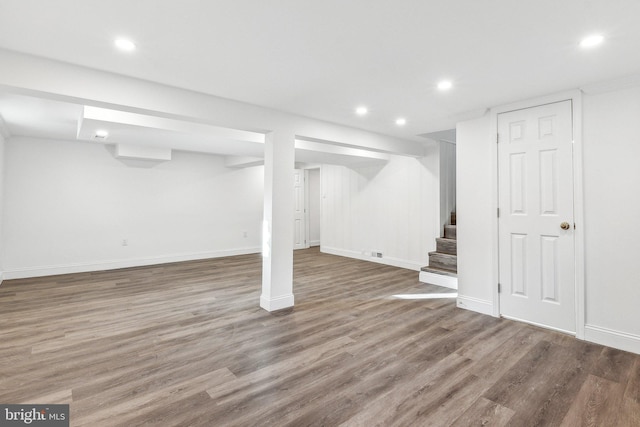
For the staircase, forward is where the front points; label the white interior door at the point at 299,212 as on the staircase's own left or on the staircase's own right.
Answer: on the staircase's own right

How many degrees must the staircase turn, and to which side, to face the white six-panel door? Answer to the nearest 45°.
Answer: approximately 90° to its left

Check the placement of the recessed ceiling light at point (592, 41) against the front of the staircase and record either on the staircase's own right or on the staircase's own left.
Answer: on the staircase's own left

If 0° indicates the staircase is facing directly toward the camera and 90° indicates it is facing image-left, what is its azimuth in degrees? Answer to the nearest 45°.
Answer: approximately 45°

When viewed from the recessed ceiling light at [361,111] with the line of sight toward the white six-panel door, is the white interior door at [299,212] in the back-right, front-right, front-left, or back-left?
back-left
